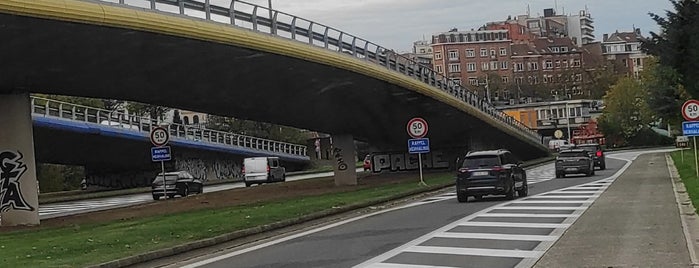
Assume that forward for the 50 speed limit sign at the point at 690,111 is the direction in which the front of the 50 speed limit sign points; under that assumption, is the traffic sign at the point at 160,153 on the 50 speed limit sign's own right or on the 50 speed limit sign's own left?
on the 50 speed limit sign's own right

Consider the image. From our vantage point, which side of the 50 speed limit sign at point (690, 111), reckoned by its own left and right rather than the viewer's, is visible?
front

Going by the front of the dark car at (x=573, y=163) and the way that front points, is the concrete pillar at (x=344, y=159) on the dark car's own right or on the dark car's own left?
on the dark car's own left

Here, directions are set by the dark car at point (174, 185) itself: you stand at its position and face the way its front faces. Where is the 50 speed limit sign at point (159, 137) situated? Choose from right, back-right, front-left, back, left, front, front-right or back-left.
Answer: back-right

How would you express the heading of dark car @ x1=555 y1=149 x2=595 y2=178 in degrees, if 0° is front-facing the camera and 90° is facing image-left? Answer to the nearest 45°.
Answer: approximately 180°

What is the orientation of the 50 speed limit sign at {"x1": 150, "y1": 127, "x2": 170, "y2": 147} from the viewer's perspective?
toward the camera

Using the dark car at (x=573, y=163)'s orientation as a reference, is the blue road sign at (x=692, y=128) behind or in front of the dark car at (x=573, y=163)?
behind

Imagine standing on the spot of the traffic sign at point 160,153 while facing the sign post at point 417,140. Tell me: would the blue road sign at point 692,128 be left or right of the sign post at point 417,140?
right

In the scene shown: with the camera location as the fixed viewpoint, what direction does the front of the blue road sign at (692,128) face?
facing the viewer

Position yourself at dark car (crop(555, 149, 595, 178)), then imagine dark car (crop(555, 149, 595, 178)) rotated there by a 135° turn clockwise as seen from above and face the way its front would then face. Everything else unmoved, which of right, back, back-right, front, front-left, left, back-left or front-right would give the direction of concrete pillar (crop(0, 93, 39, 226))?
right

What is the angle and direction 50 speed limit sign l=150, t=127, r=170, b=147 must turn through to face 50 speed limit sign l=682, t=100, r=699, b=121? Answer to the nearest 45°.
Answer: approximately 90° to its left

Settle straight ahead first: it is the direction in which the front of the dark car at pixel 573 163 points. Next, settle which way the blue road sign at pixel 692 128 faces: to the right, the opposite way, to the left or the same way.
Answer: the opposite way

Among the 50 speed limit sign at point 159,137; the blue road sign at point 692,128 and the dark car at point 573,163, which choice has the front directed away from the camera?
the dark car

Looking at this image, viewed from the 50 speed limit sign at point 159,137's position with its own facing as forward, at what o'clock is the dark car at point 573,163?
The dark car is roughly at 8 o'clock from the 50 speed limit sign.
